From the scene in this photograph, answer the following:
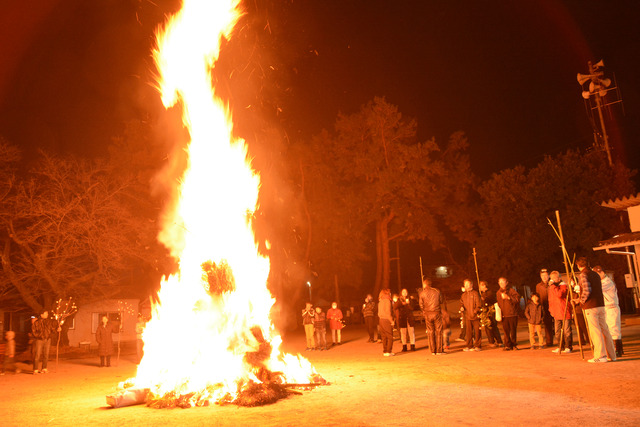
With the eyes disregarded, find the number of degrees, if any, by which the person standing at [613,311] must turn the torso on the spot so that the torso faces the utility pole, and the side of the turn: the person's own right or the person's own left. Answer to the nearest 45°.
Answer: approximately 90° to the person's own right

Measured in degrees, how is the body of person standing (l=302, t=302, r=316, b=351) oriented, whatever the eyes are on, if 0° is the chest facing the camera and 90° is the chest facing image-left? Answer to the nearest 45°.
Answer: approximately 0°

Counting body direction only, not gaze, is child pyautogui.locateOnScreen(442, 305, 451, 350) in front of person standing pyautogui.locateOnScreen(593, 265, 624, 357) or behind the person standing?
in front

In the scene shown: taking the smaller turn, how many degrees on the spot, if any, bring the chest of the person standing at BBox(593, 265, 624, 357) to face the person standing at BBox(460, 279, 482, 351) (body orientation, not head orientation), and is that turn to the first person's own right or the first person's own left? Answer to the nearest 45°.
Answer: approximately 45° to the first person's own right

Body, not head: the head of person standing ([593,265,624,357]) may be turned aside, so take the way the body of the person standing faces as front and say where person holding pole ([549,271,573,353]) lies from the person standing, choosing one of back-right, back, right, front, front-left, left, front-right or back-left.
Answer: front-right

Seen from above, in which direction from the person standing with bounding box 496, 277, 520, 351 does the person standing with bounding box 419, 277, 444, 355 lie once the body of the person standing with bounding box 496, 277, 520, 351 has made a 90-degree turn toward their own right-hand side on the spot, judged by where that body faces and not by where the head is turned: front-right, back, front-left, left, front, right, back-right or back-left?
front-left

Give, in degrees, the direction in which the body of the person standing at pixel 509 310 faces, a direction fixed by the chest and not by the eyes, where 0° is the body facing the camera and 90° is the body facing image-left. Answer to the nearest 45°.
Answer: approximately 45°

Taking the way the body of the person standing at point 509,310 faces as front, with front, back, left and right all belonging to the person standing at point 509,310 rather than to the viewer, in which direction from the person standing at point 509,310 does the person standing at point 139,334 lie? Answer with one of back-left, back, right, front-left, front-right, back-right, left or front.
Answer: front-right

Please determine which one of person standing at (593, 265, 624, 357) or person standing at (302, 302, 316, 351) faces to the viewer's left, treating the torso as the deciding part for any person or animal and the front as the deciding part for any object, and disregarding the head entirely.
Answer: person standing at (593, 265, 624, 357)

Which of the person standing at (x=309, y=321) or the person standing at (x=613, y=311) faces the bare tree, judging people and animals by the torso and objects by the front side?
the person standing at (x=613, y=311)

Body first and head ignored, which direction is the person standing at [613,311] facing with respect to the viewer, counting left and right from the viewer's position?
facing to the left of the viewer

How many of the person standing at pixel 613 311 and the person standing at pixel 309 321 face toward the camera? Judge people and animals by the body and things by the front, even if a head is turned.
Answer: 1

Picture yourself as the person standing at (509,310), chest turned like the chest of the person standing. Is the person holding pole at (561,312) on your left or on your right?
on your left
